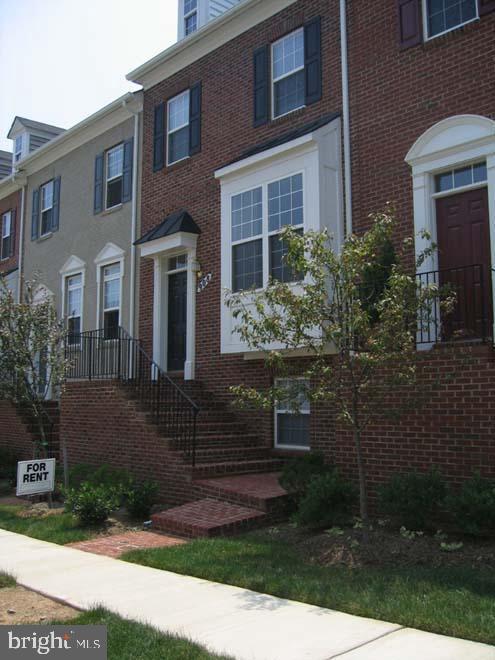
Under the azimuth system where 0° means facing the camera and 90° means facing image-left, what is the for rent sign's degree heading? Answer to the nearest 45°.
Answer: approximately 0°

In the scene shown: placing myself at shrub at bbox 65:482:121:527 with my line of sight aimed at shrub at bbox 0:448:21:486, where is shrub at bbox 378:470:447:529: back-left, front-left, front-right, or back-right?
back-right

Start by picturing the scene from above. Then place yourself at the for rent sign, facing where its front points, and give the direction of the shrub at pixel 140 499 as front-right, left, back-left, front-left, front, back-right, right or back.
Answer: front-left

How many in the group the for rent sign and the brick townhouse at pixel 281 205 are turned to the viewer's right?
0

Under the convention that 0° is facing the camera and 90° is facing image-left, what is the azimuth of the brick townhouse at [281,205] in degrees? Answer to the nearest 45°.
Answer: approximately 45°

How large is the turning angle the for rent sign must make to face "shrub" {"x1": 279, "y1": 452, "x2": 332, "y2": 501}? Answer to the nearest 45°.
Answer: approximately 45° to its left
